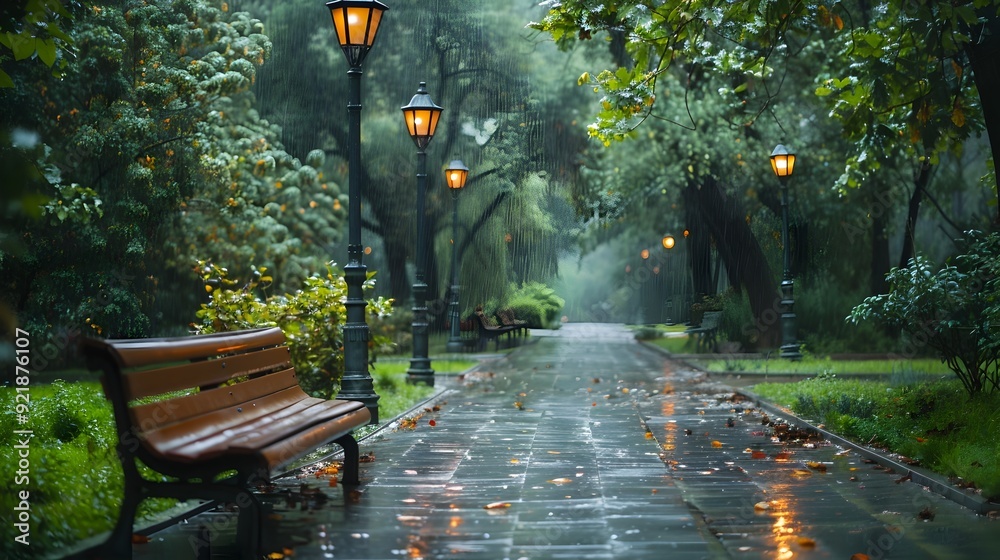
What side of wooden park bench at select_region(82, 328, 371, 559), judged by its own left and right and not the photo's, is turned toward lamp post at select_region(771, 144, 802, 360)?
left

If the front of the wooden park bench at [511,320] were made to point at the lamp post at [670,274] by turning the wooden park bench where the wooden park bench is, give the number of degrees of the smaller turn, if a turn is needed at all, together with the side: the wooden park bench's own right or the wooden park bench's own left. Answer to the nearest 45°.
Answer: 0° — it already faces it

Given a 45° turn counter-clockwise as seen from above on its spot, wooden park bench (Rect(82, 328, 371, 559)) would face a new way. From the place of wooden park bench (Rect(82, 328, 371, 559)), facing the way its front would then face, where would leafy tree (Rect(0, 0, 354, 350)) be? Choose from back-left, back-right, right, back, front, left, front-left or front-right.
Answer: left

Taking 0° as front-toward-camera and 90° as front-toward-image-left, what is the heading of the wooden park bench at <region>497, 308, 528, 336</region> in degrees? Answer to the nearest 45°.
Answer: approximately 315°

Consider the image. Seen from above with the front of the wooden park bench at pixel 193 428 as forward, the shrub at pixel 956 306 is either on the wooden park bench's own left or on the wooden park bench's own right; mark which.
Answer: on the wooden park bench's own left

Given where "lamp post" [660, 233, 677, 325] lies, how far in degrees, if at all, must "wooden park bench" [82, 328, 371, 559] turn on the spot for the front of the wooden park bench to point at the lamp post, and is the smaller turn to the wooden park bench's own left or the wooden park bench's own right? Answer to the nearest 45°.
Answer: approximately 90° to the wooden park bench's own left

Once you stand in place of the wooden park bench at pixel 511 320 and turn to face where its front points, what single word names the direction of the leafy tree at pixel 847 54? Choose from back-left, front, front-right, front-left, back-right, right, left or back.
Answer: front-right

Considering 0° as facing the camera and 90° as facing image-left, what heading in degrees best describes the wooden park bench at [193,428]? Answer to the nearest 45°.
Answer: approximately 315°

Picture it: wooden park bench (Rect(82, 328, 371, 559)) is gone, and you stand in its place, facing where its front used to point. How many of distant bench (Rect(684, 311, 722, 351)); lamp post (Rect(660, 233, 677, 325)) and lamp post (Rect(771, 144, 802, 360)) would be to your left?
3

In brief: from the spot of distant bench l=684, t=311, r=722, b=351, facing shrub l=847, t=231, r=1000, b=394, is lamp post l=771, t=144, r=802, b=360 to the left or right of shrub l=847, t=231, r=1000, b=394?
left

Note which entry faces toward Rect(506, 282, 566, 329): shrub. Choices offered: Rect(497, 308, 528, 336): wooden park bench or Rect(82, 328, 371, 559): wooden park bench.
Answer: Rect(497, 308, 528, 336): wooden park bench

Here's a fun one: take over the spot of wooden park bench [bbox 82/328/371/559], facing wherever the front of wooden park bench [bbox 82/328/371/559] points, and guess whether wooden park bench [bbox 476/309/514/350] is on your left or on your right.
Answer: on your left

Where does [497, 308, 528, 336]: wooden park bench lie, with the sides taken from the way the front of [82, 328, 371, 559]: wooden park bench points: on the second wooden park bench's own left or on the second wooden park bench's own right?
on the second wooden park bench's own left

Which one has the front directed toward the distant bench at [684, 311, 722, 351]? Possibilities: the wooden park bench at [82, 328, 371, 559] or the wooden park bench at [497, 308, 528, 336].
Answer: the wooden park bench at [497, 308, 528, 336]
